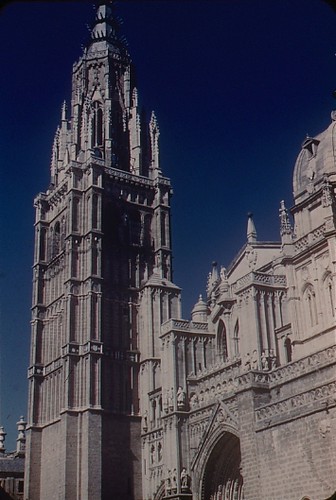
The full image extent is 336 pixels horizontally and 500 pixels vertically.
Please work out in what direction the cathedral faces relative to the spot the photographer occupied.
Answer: facing the viewer and to the left of the viewer
